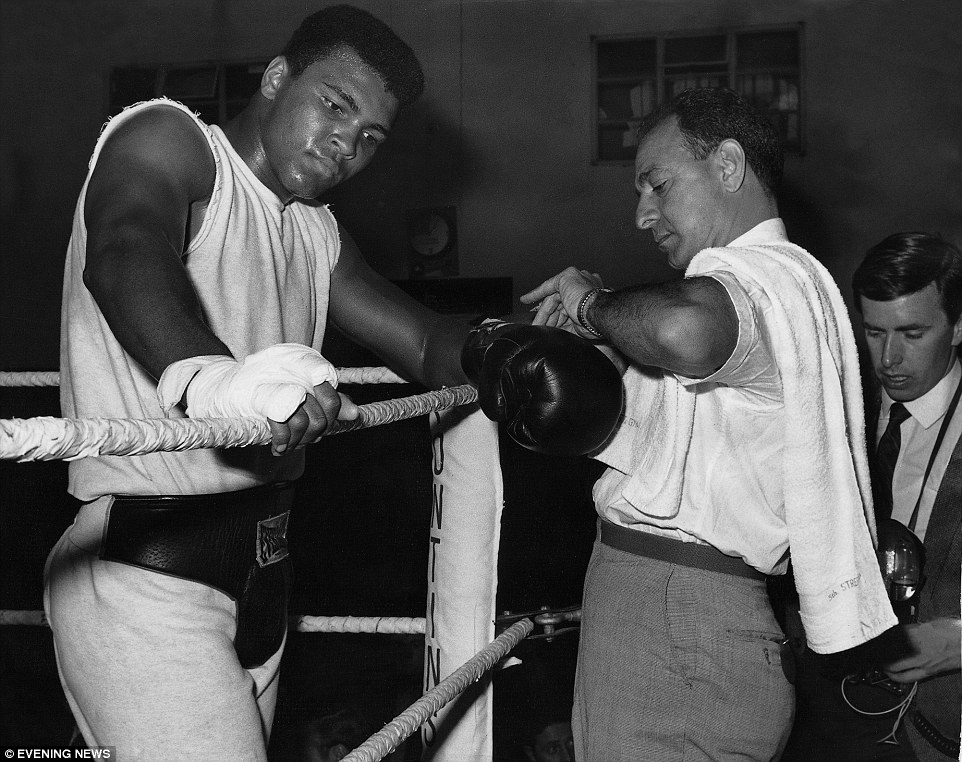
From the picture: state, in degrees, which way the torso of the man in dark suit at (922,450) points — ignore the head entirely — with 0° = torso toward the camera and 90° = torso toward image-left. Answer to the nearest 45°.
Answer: approximately 45°

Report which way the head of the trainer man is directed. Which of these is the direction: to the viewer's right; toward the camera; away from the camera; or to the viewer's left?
to the viewer's left

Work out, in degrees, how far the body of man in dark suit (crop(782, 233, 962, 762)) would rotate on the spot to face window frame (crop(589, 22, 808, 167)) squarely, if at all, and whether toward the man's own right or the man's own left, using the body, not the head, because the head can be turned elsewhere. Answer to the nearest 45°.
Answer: approximately 135° to the man's own right

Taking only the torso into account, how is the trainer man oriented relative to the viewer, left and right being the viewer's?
facing to the left of the viewer
